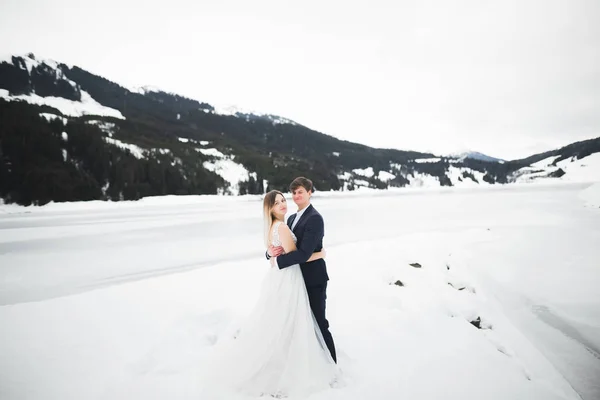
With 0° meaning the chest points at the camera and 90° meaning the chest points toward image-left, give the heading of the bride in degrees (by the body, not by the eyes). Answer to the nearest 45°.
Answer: approximately 270°
